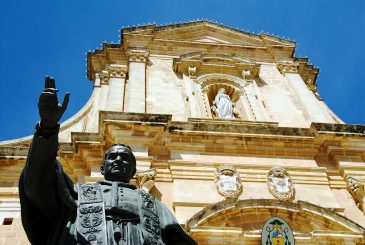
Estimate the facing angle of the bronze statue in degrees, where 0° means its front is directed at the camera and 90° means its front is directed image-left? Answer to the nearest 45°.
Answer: approximately 0°

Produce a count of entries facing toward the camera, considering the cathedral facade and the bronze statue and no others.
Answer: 2

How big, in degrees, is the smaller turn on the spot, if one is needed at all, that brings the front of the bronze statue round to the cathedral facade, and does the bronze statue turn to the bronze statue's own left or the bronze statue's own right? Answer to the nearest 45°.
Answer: approximately 135° to the bronze statue's own left

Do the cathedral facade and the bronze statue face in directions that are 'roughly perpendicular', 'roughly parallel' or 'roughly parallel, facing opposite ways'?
roughly parallel

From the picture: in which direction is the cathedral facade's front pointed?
toward the camera

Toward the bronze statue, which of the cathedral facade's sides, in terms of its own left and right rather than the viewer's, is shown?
front
